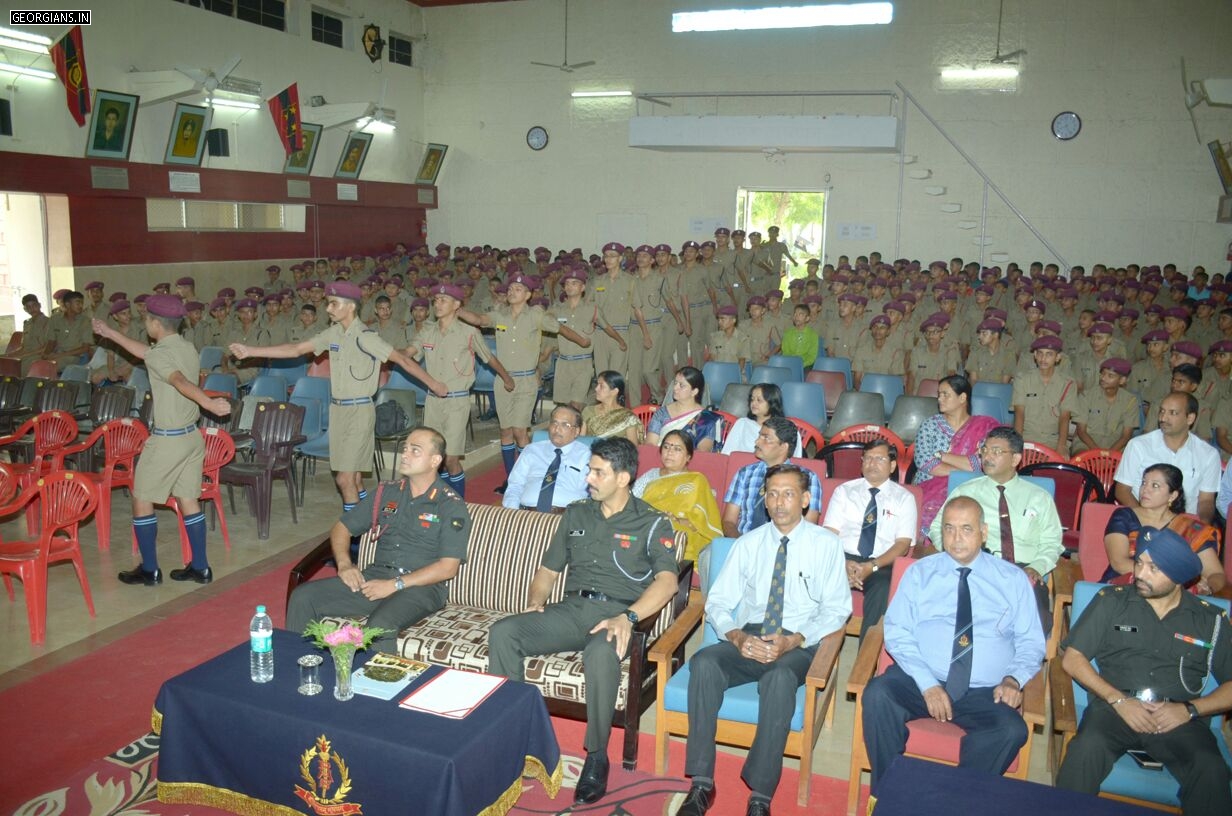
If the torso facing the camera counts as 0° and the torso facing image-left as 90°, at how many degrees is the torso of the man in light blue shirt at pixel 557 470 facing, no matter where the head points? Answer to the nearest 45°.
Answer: approximately 45°

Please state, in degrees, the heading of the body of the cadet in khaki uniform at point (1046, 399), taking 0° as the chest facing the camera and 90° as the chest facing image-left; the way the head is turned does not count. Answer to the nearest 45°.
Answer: approximately 0°

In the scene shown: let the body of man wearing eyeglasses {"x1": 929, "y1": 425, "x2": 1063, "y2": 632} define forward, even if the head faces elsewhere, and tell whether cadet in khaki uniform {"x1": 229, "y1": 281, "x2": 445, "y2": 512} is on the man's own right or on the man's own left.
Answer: on the man's own right

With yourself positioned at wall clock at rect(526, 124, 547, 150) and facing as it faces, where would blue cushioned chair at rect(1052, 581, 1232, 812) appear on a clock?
The blue cushioned chair is roughly at 12 o'clock from the wall clock.

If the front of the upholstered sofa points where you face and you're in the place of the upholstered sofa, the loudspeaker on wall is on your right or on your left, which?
on your right

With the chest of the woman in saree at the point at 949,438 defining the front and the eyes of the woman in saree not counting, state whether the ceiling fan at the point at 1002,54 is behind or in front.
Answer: behind

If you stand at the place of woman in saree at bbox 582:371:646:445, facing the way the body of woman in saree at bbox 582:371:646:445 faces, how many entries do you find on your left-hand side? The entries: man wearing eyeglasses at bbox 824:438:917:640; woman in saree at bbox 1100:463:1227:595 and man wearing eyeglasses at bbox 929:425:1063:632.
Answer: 3

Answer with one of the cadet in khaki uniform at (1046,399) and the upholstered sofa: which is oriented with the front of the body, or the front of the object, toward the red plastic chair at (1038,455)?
the cadet in khaki uniform

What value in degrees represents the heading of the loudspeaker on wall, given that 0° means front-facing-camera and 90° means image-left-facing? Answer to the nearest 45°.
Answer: approximately 315°

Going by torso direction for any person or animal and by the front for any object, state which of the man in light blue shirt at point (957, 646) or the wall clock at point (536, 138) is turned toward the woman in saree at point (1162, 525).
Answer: the wall clock
